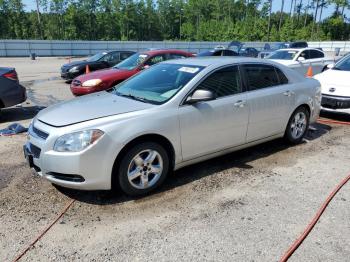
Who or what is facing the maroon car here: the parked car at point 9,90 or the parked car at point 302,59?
the parked car at point 302,59

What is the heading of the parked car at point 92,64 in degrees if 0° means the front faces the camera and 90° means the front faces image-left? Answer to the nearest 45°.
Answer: approximately 45°

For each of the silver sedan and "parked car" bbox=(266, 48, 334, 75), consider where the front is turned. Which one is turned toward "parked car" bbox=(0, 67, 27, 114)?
"parked car" bbox=(266, 48, 334, 75)

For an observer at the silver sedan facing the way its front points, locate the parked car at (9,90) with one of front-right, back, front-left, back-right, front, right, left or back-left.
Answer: right

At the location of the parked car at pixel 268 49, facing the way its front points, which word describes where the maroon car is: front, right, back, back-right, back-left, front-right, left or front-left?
front-left

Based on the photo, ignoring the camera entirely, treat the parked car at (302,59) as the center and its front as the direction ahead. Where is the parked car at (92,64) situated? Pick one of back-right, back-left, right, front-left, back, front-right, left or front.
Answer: front-right

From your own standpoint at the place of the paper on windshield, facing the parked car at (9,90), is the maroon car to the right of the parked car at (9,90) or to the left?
right

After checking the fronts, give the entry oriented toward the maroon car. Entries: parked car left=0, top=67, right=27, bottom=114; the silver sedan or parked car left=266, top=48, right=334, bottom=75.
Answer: parked car left=266, top=48, right=334, bottom=75
